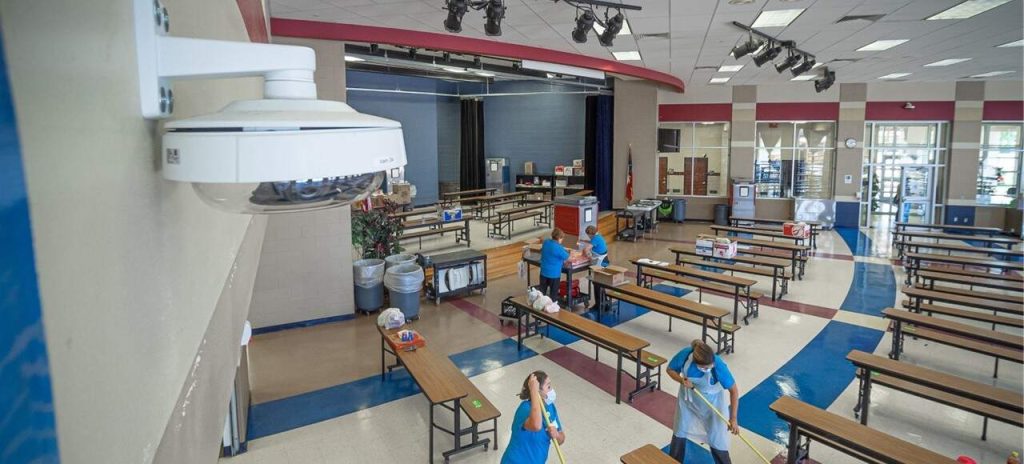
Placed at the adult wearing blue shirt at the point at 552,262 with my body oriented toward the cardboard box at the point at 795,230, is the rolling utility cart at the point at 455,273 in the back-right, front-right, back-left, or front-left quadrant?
back-left

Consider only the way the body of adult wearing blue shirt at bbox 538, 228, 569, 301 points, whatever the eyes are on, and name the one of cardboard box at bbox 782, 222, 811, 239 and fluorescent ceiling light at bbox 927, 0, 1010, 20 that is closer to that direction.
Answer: the cardboard box

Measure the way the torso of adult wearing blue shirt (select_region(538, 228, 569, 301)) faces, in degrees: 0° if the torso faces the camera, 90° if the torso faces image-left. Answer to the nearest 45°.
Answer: approximately 225°

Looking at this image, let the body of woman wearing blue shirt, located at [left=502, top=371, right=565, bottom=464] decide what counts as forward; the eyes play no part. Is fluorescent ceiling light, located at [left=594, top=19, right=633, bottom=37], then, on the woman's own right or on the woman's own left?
on the woman's own left

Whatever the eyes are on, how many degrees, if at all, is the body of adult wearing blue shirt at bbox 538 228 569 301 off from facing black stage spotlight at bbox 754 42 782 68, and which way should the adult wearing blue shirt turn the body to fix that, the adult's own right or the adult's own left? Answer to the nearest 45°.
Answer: approximately 45° to the adult's own right
